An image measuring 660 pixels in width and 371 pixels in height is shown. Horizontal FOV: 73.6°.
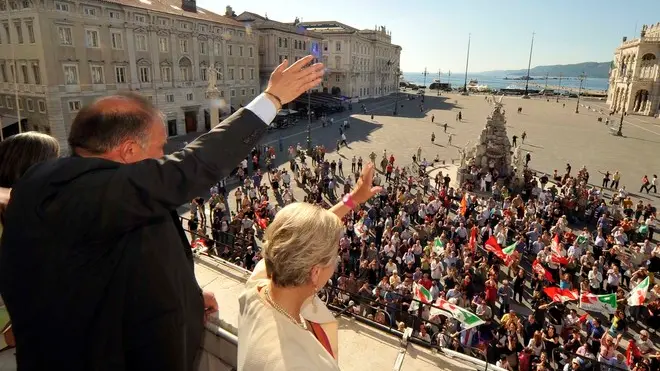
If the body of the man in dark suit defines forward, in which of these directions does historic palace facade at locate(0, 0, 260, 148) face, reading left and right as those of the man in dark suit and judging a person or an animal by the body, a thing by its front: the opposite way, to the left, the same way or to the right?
to the right

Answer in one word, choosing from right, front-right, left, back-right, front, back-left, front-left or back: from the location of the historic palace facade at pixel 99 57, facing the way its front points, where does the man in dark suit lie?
front-right

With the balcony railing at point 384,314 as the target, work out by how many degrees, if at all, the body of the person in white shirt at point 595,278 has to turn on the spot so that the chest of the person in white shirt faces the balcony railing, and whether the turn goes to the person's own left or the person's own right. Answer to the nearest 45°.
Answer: approximately 45° to the person's own right

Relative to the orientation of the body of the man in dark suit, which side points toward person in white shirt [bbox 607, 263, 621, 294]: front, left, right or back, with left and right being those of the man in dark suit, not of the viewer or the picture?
front

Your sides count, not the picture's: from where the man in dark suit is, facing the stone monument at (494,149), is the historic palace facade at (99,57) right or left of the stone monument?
left

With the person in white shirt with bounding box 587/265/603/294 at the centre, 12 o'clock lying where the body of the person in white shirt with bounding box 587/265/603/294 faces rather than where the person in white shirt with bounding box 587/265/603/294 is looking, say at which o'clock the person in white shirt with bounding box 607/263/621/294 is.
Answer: the person in white shirt with bounding box 607/263/621/294 is roughly at 8 o'clock from the person in white shirt with bounding box 587/265/603/294.

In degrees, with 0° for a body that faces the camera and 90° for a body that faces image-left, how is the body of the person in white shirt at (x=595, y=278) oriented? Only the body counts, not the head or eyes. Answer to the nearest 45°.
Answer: approximately 0°

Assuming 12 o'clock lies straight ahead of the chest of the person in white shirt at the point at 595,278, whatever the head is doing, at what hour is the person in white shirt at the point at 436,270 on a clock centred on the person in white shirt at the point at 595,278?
the person in white shirt at the point at 436,270 is roughly at 2 o'clock from the person in white shirt at the point at 595,278.

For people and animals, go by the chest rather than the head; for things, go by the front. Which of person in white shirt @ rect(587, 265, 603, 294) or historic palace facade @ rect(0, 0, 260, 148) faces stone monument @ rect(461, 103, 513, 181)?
the historic palace facade

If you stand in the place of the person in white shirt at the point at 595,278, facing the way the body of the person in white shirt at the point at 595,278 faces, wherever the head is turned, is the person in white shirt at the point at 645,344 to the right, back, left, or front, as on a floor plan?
front

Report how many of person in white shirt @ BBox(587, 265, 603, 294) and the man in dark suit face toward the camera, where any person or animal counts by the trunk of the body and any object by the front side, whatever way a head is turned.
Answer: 1

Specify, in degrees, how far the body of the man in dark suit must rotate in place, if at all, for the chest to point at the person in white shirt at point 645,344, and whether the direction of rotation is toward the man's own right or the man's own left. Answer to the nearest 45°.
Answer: approximately 45° to the man's own right

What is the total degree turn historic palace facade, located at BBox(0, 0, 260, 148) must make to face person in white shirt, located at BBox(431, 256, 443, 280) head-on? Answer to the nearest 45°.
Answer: approximately 45° to its right

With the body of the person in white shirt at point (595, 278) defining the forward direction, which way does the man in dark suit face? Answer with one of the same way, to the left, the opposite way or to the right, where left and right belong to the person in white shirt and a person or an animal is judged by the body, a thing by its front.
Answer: the opposite way

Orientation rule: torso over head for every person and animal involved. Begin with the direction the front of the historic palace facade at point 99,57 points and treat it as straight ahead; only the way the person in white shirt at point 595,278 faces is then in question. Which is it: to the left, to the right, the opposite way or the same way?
to the right

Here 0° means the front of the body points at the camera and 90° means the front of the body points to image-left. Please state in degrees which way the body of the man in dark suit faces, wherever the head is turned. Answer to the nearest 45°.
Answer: approximately 225°
